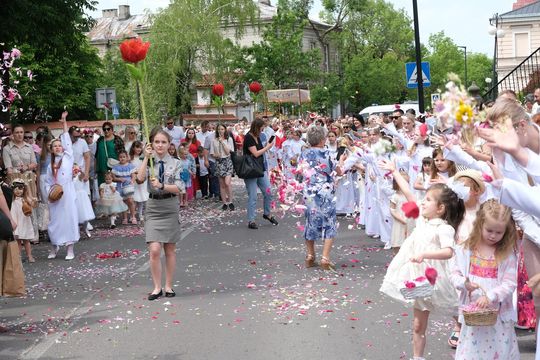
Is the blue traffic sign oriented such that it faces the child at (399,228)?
yes

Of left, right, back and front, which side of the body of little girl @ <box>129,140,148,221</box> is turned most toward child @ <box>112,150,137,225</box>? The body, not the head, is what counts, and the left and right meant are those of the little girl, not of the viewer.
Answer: right

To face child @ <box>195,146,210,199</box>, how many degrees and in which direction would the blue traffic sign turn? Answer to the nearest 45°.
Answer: approximately 90° to its right

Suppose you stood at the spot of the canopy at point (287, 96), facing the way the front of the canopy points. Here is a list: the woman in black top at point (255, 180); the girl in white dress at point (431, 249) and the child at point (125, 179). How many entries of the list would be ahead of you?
3

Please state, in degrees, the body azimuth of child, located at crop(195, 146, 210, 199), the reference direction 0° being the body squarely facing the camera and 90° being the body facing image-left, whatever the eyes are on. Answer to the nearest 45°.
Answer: approximately 0°
